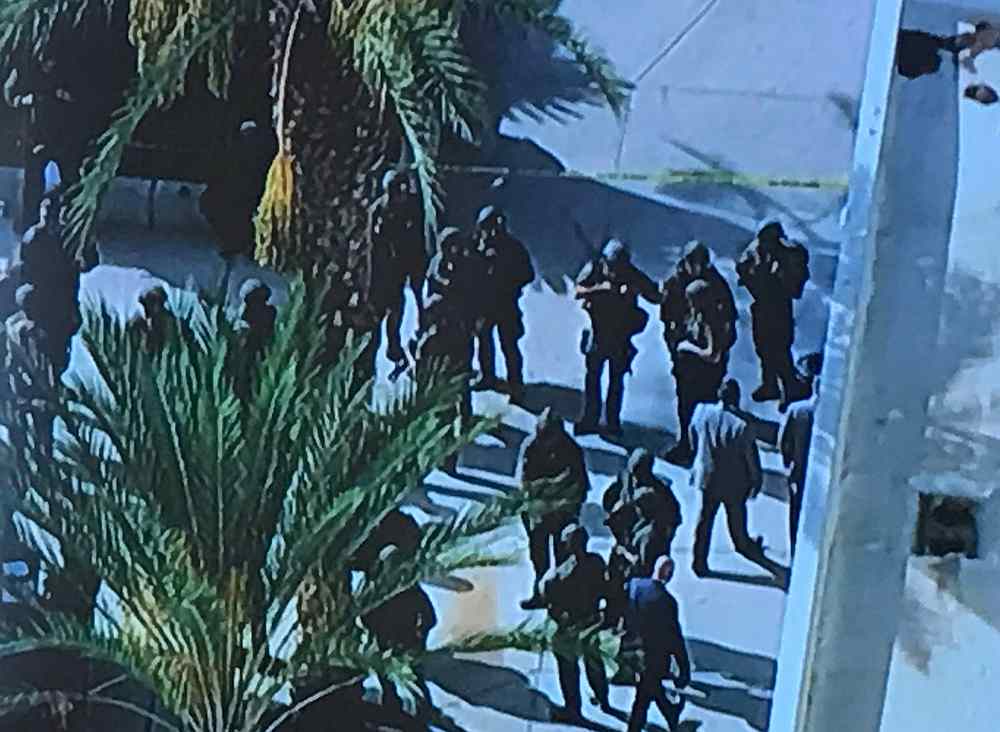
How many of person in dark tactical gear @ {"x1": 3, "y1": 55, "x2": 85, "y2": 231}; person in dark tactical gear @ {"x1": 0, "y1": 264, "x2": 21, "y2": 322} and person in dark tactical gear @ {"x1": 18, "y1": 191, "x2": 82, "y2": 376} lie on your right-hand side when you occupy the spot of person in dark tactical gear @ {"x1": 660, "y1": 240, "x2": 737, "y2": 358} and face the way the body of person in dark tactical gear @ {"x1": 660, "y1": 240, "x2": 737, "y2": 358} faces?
3

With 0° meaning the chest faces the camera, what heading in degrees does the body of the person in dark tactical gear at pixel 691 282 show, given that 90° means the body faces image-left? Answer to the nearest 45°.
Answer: approximately 0°

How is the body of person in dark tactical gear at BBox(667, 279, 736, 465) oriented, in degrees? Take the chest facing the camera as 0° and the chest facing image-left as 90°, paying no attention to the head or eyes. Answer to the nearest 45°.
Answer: approximately 45°

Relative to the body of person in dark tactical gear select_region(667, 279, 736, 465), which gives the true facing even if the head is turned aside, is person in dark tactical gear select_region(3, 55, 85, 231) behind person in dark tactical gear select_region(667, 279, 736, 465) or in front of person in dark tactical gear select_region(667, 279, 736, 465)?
in front
